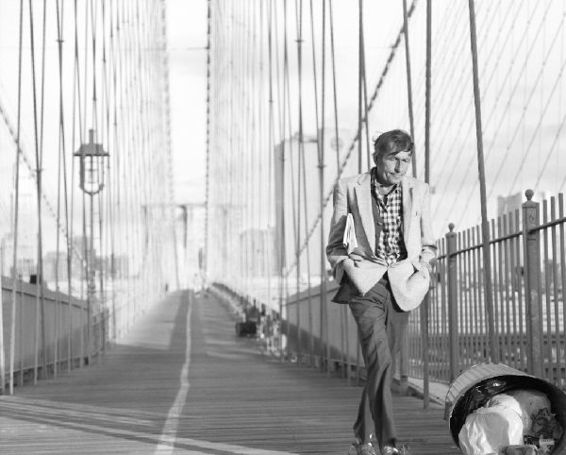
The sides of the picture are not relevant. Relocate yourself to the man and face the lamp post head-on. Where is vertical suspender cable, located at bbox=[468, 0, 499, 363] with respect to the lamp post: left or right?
right

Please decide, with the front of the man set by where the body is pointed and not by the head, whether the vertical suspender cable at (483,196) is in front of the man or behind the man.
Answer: behind

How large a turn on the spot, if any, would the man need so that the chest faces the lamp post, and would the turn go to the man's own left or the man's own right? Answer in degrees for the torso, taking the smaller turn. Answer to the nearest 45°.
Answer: approximately 180°

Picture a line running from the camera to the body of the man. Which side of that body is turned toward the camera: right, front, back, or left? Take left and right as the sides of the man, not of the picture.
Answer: front
